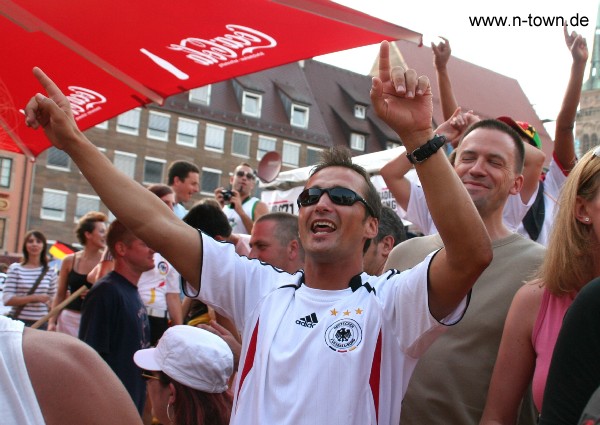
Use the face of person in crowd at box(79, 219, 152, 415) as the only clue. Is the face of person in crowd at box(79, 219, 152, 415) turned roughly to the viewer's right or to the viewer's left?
to the viewer's right

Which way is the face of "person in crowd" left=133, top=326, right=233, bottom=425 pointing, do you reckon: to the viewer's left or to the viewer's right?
to the viewer's left
